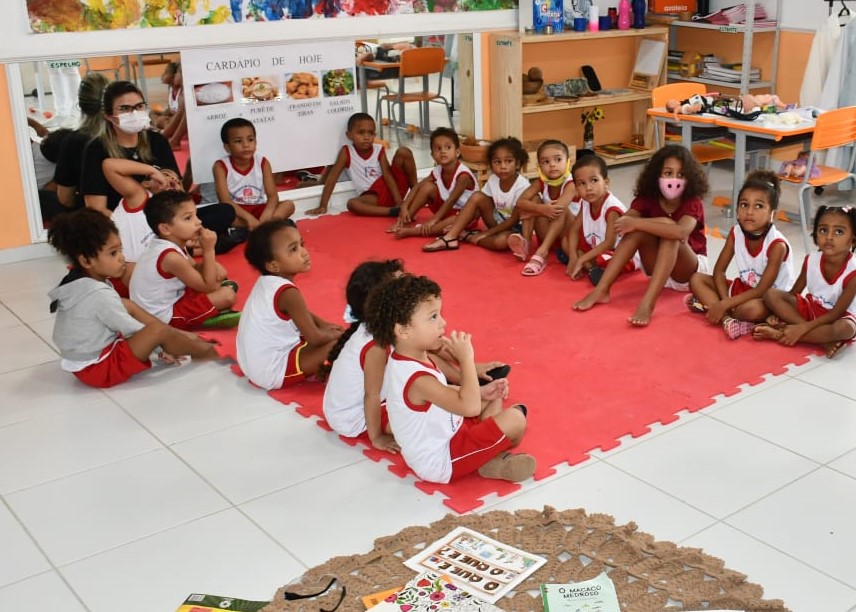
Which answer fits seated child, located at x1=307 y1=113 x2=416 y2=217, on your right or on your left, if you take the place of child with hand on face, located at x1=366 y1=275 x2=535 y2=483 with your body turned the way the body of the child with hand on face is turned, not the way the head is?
on your left

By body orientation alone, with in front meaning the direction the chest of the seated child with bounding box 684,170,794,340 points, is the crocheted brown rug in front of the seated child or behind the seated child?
in front

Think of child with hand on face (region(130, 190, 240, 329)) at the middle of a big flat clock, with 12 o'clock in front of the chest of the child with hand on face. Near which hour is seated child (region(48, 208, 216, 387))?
The seated child is roughly at 4 o'clock from the child with hand on face.

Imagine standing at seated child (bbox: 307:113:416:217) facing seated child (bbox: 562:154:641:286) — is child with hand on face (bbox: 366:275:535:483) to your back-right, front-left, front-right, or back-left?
front-right

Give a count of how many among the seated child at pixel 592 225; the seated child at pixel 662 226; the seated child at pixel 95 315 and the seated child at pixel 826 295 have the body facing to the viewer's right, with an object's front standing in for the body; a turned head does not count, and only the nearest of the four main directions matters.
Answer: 1

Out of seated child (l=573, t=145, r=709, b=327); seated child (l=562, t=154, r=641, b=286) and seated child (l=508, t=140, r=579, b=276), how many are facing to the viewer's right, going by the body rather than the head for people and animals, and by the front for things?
0

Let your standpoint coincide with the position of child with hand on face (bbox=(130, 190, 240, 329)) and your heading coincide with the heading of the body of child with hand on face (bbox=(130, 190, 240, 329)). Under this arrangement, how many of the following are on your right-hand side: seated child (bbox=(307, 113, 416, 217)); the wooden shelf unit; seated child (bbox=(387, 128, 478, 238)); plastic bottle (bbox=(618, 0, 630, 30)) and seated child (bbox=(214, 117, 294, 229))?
0

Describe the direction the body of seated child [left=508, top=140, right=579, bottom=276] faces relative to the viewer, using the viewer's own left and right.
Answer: facing the viewer and to the left of the viewer

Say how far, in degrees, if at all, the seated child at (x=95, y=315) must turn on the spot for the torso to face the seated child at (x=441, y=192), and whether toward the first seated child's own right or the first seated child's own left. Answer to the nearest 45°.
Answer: approximately 45° to the first seated child's own left

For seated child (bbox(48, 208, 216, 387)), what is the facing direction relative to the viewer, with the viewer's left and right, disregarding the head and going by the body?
facing to the right of the viewer

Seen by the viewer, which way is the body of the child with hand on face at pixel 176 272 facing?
to the viewer's right

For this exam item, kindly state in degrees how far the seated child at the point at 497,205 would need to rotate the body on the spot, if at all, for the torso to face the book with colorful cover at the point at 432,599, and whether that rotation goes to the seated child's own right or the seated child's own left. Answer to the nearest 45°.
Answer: approximately 45° to the seated child's own left

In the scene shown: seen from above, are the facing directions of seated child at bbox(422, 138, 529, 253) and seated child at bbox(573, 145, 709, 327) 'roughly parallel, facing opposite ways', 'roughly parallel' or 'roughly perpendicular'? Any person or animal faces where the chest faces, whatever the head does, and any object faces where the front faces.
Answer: roughly parallel

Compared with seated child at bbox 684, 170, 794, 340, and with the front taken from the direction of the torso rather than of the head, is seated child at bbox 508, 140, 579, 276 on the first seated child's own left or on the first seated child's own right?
on the first seated child's own right

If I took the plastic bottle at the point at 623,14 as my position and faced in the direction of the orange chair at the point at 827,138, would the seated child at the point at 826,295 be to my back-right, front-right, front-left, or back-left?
front-right

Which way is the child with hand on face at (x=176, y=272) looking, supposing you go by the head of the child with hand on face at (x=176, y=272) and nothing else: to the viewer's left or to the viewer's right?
to the viewer's right

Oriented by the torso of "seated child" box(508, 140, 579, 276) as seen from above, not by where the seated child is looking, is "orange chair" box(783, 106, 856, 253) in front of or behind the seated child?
behind

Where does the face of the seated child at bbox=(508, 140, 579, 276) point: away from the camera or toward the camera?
toward the camera

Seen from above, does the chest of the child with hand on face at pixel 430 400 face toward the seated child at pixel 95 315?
no

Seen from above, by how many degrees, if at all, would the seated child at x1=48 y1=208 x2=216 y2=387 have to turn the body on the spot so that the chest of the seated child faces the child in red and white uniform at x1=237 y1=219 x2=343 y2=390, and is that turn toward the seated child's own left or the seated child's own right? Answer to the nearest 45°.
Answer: approximately 45° to the seated child's own right

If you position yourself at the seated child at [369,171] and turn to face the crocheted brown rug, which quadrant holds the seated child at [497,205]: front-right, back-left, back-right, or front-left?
front-left
